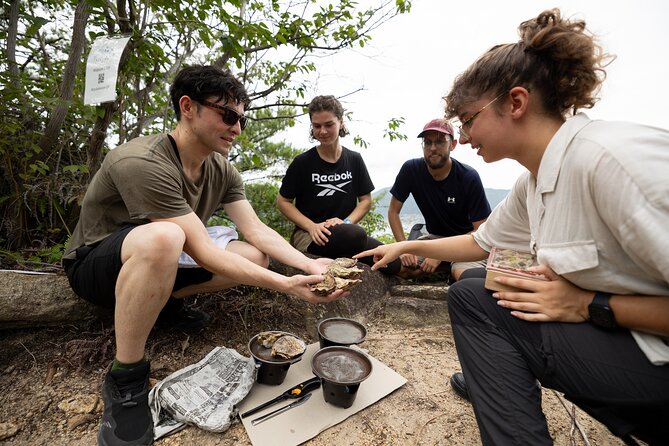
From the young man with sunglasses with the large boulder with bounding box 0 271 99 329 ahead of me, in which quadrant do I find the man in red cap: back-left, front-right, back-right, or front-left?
back-right

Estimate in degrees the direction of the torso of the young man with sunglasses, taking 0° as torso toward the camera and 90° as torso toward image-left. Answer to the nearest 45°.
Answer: approximately 315°

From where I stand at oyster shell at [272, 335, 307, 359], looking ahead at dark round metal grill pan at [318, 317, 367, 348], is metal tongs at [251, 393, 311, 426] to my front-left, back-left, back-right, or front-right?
back-right

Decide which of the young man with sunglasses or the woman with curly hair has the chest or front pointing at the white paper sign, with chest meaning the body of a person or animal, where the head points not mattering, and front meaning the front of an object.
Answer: the woman with curly hair

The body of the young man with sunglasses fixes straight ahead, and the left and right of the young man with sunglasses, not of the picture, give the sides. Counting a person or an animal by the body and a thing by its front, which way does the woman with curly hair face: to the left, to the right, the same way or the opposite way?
the opposite way

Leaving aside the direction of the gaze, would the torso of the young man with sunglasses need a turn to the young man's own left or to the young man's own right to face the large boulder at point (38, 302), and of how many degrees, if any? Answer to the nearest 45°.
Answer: approximately 180°

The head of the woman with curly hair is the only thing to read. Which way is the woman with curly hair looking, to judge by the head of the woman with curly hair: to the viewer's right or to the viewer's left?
to the viewer's left

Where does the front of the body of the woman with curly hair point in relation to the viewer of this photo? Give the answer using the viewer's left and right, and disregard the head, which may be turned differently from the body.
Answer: facing to the left of the viewer

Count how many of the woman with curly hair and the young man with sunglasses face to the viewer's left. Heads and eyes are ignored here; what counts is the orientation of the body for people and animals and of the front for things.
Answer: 1
